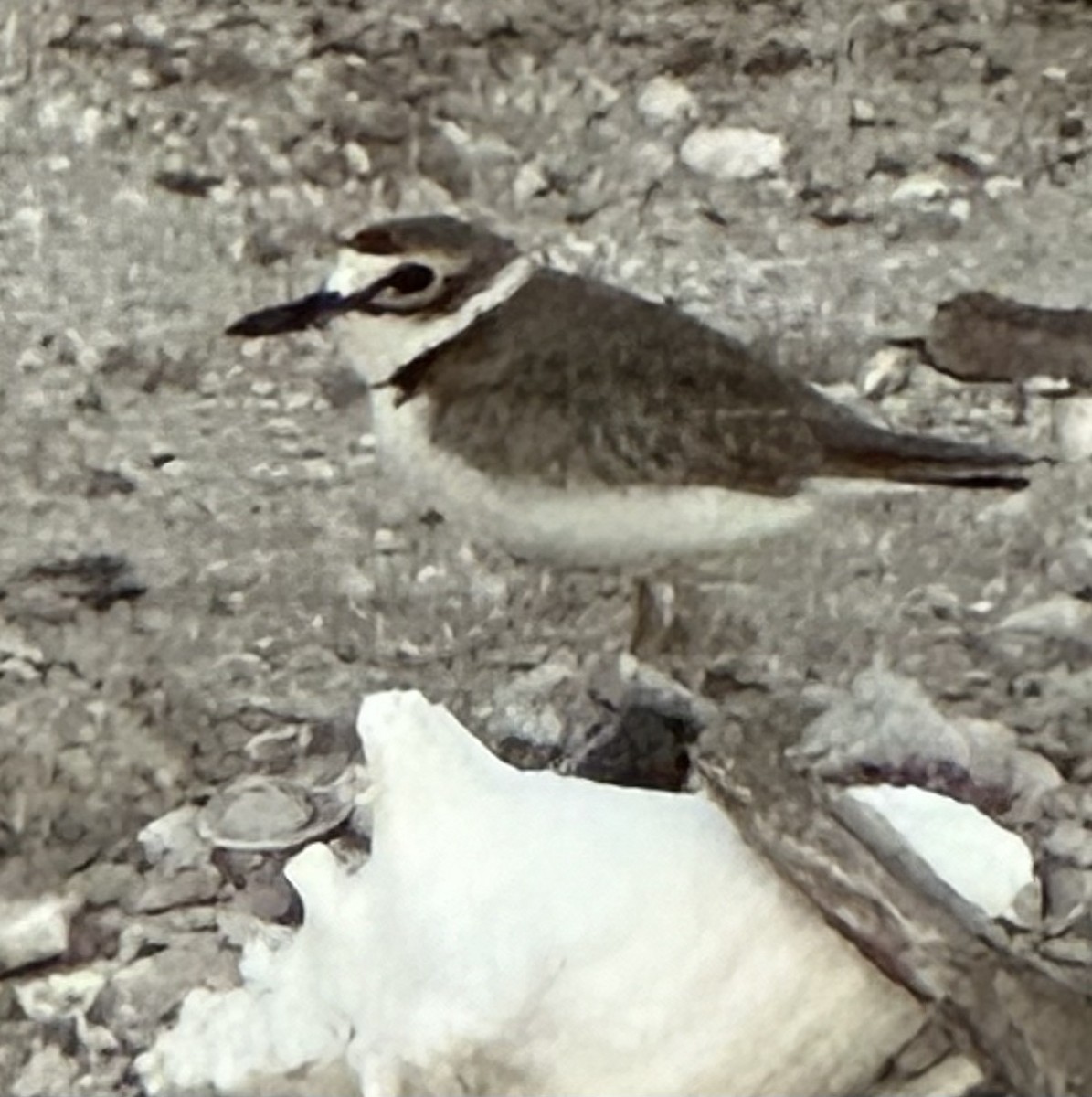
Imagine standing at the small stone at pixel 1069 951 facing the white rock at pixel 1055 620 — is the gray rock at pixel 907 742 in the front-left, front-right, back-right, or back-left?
front-left

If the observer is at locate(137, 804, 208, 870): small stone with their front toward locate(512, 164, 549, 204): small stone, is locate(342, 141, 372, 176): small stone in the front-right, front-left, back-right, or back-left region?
front-left

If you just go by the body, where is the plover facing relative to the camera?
to the viewer's left

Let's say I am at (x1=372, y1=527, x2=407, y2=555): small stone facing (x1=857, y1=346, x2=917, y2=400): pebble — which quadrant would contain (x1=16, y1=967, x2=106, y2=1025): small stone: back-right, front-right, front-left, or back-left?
back-right

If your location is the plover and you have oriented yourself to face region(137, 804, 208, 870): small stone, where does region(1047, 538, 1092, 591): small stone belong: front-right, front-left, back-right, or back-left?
back-left
